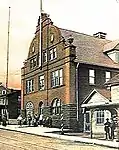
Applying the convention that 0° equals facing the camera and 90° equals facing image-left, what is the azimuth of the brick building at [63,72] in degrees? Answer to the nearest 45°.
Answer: approximately 45°
